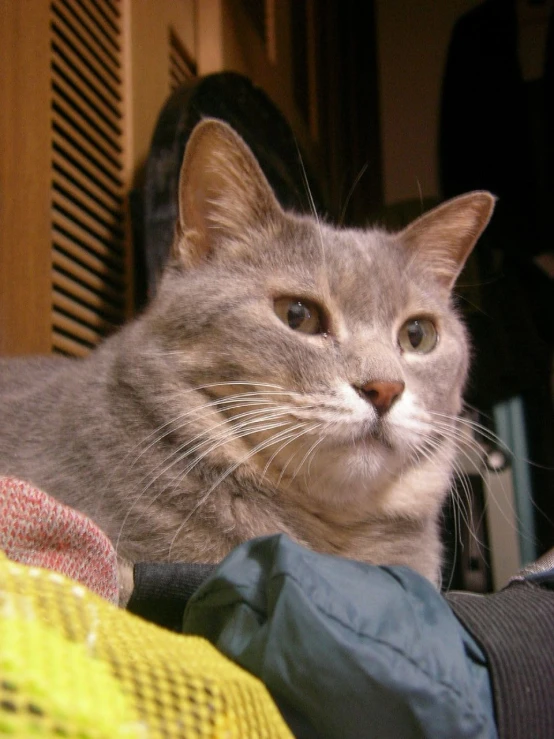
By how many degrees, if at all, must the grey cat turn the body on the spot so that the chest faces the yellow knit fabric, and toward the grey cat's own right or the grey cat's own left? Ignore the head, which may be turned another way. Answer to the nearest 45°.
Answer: approximately 45° to the grey cat's own right

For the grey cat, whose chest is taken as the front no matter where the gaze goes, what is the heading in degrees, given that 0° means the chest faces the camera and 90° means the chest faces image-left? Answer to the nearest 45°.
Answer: approximately 315°

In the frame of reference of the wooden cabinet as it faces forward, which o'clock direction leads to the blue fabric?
The blue fabric is roughly at 1 o'clock from the wooden cabinet.

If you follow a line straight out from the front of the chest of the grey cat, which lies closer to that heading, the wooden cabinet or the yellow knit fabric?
the yellow knit fabric

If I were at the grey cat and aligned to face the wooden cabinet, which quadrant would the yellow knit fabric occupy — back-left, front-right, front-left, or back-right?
back-left

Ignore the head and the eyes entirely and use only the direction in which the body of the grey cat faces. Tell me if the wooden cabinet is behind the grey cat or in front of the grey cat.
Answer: behind

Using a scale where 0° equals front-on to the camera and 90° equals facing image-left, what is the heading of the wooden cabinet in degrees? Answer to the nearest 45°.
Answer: approximately 315°
